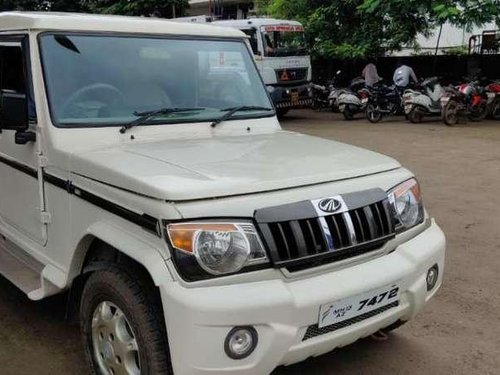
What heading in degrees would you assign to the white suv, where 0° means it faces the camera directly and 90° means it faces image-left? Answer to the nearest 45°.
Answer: approximately 315°

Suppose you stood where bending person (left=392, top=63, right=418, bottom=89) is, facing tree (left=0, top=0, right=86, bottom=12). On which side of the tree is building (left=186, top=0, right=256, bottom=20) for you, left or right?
right

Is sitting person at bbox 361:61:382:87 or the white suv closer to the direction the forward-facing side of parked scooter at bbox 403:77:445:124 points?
the sitting person

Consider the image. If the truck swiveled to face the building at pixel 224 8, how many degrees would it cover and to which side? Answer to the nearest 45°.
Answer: approximately 135° to its left

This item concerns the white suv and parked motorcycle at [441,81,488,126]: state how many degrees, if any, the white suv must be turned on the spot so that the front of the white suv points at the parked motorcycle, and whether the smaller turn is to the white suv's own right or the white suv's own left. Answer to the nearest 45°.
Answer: approximately 90° to the white suv's own left

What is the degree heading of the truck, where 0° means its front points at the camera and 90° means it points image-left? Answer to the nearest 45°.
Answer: approximately 315°

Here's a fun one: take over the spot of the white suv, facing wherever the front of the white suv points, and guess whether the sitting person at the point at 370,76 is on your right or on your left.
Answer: on your left
